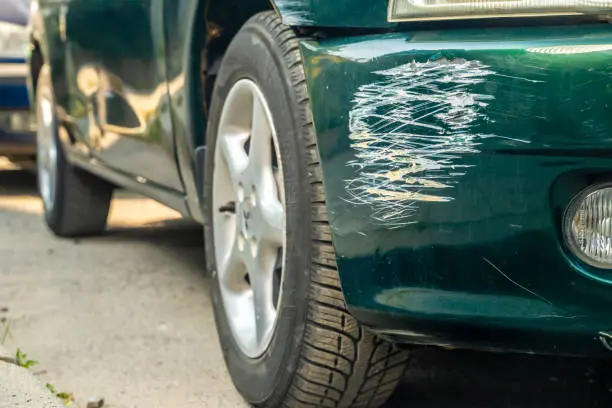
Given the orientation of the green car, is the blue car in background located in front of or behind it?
behind

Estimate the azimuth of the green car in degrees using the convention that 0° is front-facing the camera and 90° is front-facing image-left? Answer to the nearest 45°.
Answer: approximately 315°
